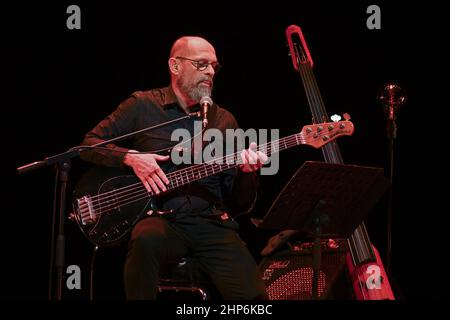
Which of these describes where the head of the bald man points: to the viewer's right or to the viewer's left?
to the viewer's right

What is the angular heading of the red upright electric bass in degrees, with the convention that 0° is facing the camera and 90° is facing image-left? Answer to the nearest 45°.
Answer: approximately 0°

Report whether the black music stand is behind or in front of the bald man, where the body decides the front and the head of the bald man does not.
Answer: in front

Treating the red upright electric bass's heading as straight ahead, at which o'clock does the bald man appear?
The bald man is roughly at 3 o'clock from the red upright electric bass.

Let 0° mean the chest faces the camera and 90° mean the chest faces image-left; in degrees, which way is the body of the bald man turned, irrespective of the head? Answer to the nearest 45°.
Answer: approximately 315°

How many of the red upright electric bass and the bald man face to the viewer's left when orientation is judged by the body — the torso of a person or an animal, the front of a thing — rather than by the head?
0
